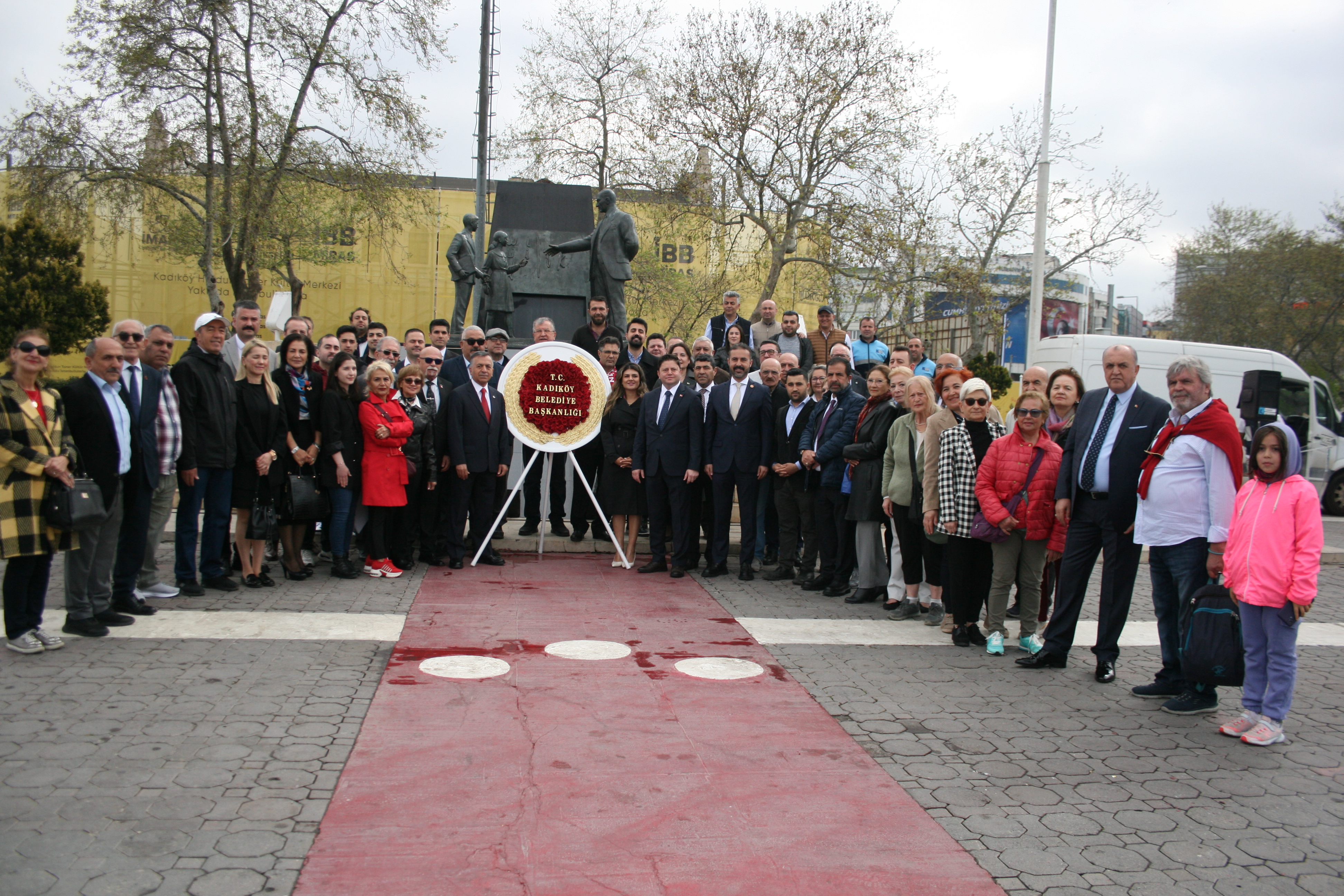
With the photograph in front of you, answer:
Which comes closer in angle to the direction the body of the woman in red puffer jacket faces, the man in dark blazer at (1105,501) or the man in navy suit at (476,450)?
the man in dark blazer

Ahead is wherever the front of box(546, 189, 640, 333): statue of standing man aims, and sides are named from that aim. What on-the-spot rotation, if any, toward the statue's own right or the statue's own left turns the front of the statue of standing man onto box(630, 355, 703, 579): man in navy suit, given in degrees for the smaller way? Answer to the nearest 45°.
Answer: approximately 45° to the statue's own left

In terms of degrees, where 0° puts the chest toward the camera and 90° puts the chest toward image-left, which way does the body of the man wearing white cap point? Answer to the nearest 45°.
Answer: approximately 315°

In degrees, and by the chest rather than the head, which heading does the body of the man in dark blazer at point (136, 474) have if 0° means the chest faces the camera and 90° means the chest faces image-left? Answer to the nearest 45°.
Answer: approximately 315°

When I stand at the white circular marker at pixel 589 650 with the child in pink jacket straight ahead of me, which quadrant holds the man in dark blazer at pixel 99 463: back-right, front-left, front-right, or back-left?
back-right

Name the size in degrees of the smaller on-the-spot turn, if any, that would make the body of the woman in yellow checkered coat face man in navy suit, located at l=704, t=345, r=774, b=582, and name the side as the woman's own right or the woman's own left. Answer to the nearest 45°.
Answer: approximately 45° to the woman's own left

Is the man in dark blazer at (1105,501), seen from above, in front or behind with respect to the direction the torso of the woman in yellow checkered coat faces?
in front

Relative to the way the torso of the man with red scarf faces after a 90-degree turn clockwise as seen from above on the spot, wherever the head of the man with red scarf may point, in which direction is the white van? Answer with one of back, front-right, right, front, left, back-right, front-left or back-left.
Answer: front-right
